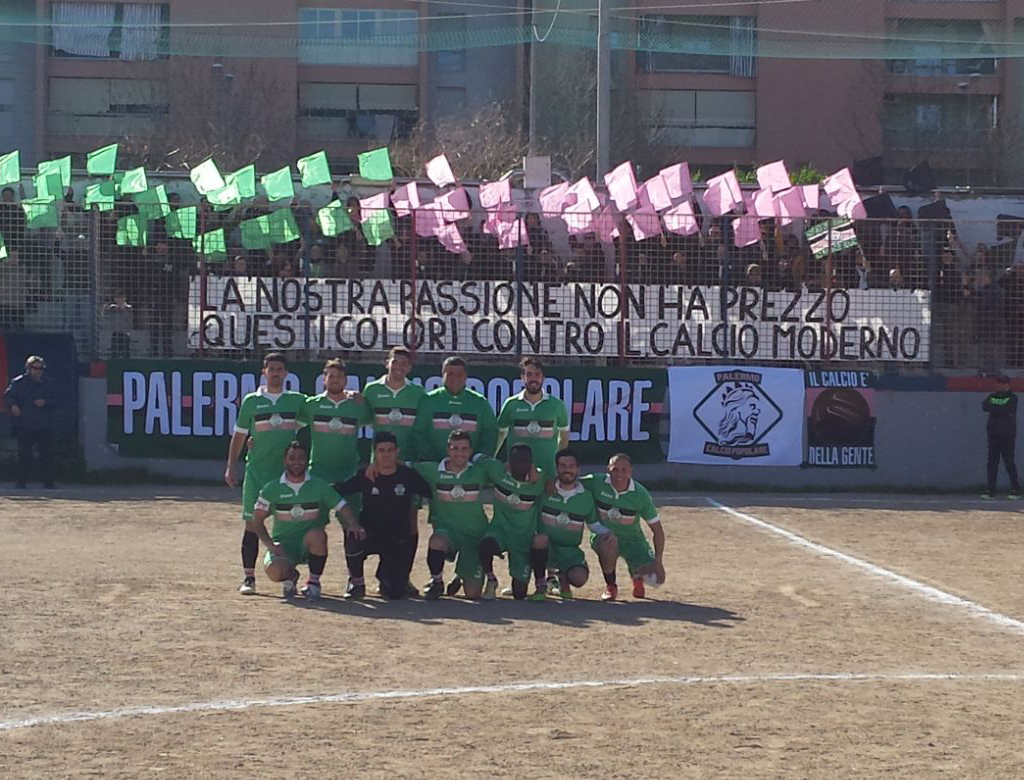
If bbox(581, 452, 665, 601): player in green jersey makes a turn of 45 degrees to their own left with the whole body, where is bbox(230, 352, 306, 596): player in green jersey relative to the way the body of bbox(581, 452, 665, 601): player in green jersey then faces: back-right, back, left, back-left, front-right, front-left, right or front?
back-right

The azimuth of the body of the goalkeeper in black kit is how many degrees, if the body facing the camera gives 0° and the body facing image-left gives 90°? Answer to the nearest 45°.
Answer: approximately 0°

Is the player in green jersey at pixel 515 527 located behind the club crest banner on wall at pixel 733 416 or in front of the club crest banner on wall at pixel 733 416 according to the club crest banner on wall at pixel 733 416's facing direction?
in front

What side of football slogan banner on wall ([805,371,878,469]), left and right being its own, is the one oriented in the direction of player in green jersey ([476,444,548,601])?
front

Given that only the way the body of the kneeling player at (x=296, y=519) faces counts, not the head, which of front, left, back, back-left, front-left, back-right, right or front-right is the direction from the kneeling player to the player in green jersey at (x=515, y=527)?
left
